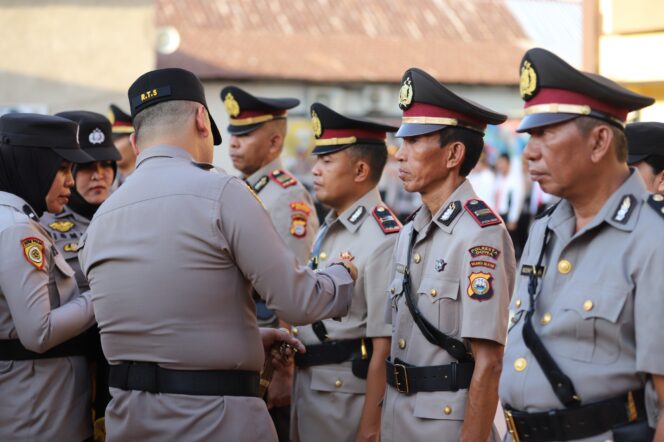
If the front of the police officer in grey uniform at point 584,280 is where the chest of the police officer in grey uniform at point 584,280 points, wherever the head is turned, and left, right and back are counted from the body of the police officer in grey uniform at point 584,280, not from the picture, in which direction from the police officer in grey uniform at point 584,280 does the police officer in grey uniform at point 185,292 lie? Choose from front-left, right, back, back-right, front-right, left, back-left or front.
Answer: front-right

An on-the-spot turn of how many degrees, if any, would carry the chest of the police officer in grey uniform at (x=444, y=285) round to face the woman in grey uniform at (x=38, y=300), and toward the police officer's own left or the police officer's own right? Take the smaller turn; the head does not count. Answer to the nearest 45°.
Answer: approximately 45° to the police officer's own right

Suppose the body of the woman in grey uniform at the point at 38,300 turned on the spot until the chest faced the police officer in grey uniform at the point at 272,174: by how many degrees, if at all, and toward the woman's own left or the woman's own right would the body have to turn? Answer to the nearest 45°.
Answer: approximately 45° to the woman's own left

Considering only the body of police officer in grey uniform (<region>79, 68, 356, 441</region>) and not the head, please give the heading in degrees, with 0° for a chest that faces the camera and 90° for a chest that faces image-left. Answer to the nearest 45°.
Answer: approximately 225°

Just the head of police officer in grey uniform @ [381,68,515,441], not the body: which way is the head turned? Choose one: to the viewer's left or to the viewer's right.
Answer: to the viewer's left

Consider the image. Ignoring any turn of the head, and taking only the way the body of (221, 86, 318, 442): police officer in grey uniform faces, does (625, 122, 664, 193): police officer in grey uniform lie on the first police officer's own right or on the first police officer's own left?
on the first police officer's own left

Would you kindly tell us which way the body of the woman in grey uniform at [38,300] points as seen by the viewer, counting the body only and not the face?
to the viewer's right

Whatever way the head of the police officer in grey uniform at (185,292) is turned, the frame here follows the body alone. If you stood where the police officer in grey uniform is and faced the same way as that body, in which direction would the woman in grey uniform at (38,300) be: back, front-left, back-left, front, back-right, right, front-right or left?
left

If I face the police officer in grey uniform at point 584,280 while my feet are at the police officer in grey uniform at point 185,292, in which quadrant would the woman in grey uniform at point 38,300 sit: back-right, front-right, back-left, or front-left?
back-left

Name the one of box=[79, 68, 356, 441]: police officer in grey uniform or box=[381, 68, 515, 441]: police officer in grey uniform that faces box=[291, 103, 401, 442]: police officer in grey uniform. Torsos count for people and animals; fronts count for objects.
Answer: box=[79, 68, 356, 441]: police officer in grey uniform

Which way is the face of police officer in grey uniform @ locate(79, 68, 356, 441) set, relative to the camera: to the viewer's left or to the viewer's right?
to the viewer's right

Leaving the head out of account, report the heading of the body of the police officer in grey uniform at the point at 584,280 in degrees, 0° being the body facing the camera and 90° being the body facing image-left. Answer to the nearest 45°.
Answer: approximately 45°

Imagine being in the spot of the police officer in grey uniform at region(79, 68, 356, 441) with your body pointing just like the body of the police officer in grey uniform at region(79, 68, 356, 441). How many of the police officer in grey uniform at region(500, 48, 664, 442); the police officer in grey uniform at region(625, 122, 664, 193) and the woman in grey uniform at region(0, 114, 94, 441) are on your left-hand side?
1
